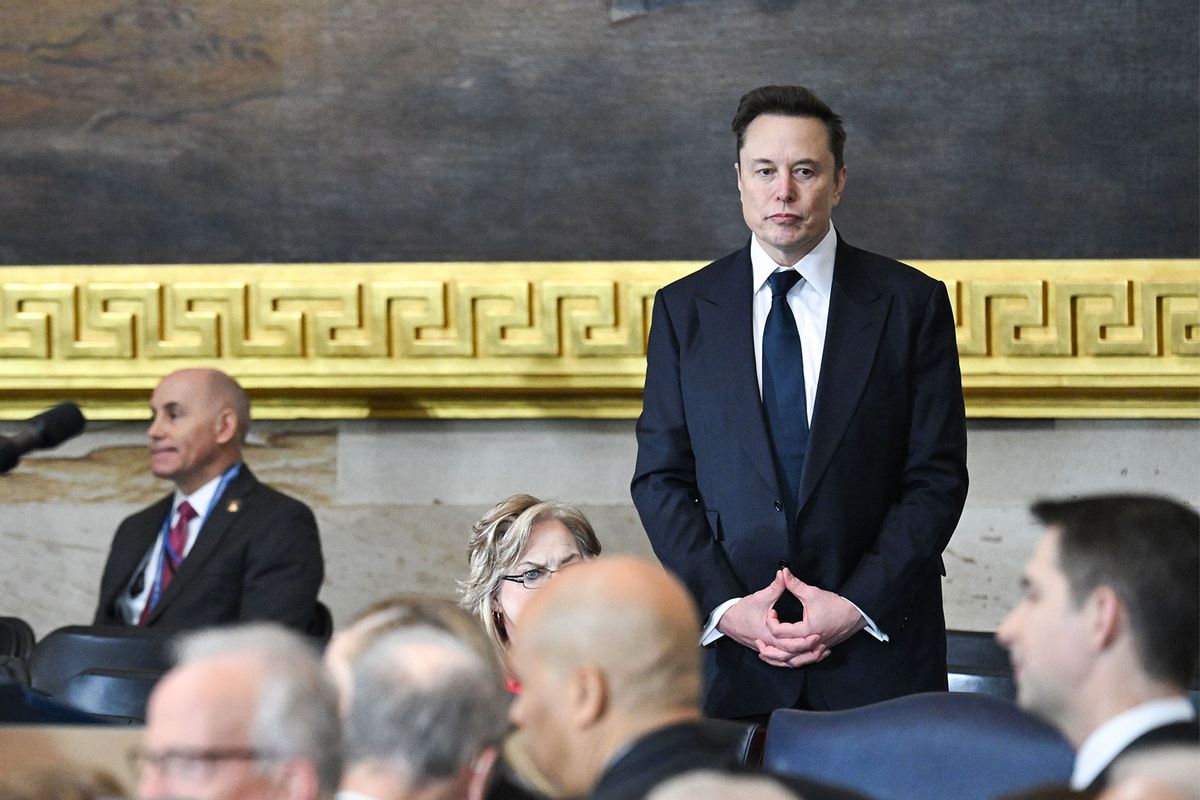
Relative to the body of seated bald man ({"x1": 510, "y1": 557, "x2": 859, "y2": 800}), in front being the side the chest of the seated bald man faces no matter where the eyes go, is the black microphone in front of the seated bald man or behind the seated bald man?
in front

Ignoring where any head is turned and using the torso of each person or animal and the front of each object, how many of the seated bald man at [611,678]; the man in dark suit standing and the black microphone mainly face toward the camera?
1

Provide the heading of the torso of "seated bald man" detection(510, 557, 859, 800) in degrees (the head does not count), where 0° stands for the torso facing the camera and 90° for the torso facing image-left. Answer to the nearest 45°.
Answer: approximately 135°

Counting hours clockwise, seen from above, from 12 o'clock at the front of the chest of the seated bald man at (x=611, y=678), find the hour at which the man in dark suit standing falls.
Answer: The man in dark suit standing is roughly at 2 o'clock from the seated bald man.

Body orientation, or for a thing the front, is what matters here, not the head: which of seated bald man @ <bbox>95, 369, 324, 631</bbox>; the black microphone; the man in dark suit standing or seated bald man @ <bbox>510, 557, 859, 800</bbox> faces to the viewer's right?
the black microphone

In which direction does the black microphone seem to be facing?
to the viewer's right

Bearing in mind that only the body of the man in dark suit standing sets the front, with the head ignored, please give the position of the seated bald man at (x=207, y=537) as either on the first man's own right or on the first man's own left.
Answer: on the first man's own right

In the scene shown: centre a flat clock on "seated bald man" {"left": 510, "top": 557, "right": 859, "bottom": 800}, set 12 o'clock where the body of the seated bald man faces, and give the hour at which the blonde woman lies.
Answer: The blonde woman is roughly at 1 o'clock from the seated bald man.

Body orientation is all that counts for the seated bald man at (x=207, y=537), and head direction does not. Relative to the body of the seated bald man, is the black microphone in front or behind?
in front

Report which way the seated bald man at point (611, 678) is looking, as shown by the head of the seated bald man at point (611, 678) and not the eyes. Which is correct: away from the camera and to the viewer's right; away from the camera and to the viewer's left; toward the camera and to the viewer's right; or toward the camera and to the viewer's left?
away from the camera and to the viewer's left
